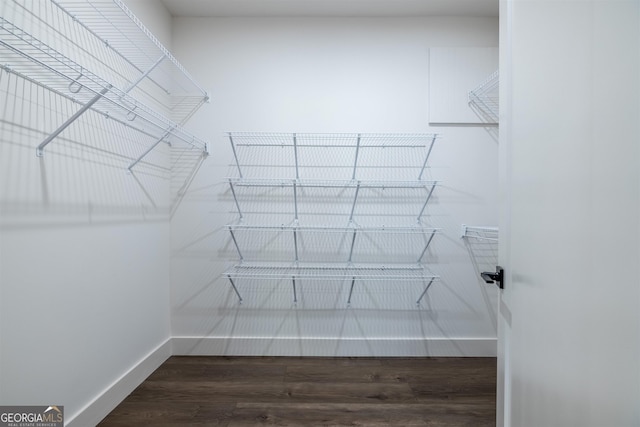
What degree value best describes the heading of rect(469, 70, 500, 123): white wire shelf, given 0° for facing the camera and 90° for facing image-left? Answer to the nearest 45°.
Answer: approximately 90°

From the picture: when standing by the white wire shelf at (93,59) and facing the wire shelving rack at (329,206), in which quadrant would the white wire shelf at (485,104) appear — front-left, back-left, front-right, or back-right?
front-right

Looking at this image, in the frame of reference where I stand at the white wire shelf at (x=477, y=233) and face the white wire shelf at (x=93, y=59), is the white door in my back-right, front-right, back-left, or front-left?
front-left

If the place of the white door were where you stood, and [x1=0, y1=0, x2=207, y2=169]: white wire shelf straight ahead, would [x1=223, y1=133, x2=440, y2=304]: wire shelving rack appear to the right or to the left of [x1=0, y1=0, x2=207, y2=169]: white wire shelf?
right

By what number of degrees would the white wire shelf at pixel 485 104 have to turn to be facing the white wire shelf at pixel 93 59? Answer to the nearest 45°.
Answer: approximately 45° to its left

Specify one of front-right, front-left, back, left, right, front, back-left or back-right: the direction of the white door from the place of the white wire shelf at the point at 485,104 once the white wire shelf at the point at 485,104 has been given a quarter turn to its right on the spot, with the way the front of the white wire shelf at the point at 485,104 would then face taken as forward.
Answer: back
